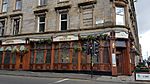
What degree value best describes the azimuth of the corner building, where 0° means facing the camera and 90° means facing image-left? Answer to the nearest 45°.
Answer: approximately 0°
